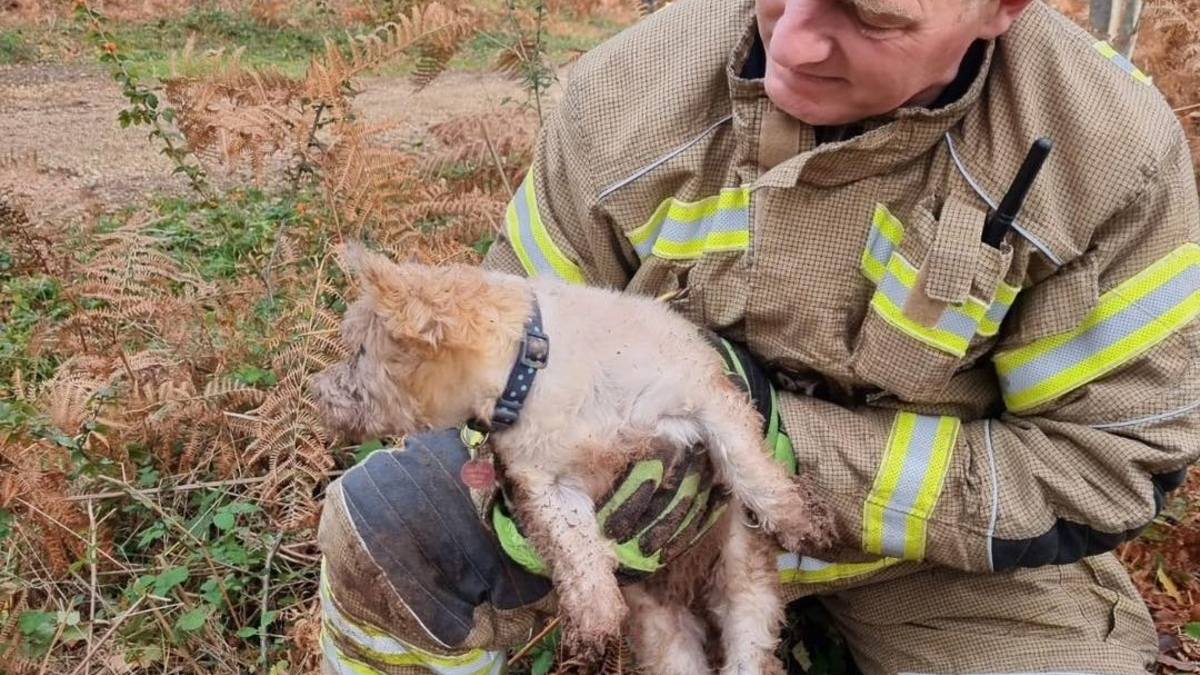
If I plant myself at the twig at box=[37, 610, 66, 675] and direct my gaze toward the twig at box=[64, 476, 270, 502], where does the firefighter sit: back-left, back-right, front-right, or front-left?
front-right

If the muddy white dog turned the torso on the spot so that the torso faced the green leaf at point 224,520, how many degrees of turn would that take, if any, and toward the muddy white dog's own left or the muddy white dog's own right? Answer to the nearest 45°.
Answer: approximately 45° to the muddy white dog's own right

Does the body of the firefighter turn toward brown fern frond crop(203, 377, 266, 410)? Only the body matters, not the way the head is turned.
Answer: no

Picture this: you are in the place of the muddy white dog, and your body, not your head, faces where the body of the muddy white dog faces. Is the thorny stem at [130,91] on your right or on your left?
on your right

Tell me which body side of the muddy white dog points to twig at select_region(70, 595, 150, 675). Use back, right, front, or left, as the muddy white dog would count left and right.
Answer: front

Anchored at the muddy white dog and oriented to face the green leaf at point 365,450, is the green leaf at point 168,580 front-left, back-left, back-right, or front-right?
front-left

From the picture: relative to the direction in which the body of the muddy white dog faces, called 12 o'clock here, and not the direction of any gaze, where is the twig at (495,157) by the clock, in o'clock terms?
The twig is roughly at 3 o'clock from the muddy white dog.

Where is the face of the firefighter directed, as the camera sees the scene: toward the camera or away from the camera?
toward the camera

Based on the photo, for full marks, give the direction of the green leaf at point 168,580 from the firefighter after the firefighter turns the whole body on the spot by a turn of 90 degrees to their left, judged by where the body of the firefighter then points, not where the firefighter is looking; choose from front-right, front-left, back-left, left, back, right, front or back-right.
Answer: back-right

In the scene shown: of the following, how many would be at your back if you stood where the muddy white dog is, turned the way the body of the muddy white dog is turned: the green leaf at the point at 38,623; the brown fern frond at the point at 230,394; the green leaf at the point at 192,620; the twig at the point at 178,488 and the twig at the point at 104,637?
0

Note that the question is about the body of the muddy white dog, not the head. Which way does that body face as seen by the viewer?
to the viewer's left

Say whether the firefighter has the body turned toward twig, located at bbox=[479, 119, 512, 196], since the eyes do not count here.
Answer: no

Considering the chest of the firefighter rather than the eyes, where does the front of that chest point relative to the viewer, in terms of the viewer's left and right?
facing the viewer and to the left of the viewer

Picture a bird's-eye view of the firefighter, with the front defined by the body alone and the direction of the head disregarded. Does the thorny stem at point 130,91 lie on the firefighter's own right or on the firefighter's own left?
on the firefighter's own right

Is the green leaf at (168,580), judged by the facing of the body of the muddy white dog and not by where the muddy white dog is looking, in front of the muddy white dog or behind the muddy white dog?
in front

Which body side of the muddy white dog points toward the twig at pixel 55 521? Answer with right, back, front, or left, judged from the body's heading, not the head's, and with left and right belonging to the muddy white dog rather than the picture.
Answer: front

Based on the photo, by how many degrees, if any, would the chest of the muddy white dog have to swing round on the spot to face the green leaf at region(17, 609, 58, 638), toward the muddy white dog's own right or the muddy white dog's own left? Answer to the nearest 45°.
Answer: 0° — it already faces it

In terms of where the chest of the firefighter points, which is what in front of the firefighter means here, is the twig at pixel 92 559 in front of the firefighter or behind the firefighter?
in front
